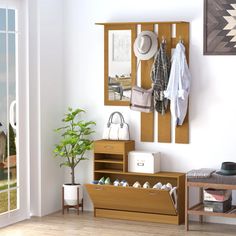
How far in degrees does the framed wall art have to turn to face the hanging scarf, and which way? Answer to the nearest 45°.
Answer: approximately 90° to its right

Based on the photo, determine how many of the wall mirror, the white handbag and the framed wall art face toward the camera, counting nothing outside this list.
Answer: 3

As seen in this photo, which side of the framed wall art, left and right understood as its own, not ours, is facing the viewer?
front

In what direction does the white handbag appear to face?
toward the camera

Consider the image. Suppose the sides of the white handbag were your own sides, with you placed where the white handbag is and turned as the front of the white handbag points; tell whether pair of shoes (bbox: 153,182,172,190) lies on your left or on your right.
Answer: on your left

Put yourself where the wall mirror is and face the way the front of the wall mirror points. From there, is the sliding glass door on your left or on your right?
on your right

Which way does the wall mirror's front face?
toward the camera
